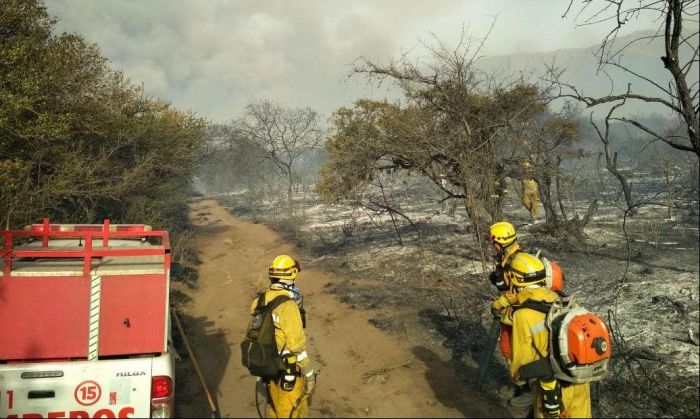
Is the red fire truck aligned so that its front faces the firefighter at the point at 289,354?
no

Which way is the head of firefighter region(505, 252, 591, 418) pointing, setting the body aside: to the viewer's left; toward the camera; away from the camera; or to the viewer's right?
to the viewer's left

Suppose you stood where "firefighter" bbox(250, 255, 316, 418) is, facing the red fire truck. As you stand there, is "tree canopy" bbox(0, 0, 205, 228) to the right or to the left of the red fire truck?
right

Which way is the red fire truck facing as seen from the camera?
away from the camera

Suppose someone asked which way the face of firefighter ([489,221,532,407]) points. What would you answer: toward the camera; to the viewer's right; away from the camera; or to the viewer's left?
to the viewer's left

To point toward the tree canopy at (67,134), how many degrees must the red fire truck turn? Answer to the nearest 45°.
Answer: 0° — it already faces it

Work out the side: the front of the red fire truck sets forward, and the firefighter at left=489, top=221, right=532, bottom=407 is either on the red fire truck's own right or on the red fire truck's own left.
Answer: on the red fire truck's own right
